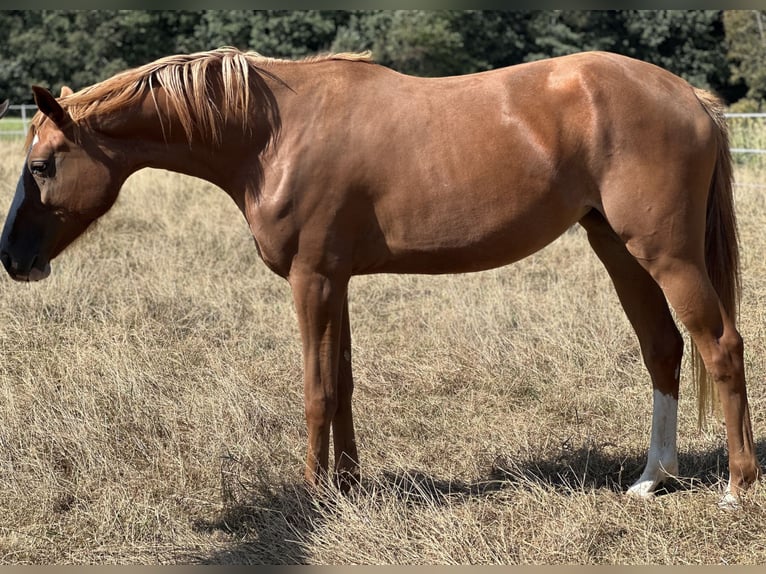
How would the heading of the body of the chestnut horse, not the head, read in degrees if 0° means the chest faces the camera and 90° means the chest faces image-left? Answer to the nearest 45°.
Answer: approximately 90°
